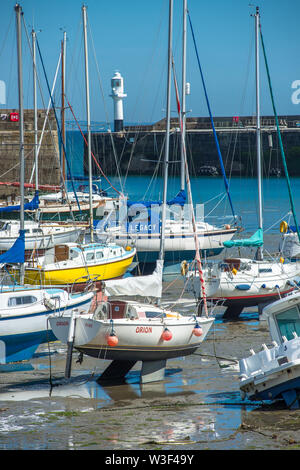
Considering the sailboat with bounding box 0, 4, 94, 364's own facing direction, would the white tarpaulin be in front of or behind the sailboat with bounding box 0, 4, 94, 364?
in front

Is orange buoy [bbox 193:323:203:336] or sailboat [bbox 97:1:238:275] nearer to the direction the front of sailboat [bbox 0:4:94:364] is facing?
the orange buoy

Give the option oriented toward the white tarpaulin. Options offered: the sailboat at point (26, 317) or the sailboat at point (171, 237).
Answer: the sailboat at point (26, 317)

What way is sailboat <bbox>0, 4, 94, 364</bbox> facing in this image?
to the viewer's right

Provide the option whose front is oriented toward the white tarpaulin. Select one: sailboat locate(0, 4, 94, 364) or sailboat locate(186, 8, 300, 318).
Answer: sailboat locate(0, 4, 94, 364)
